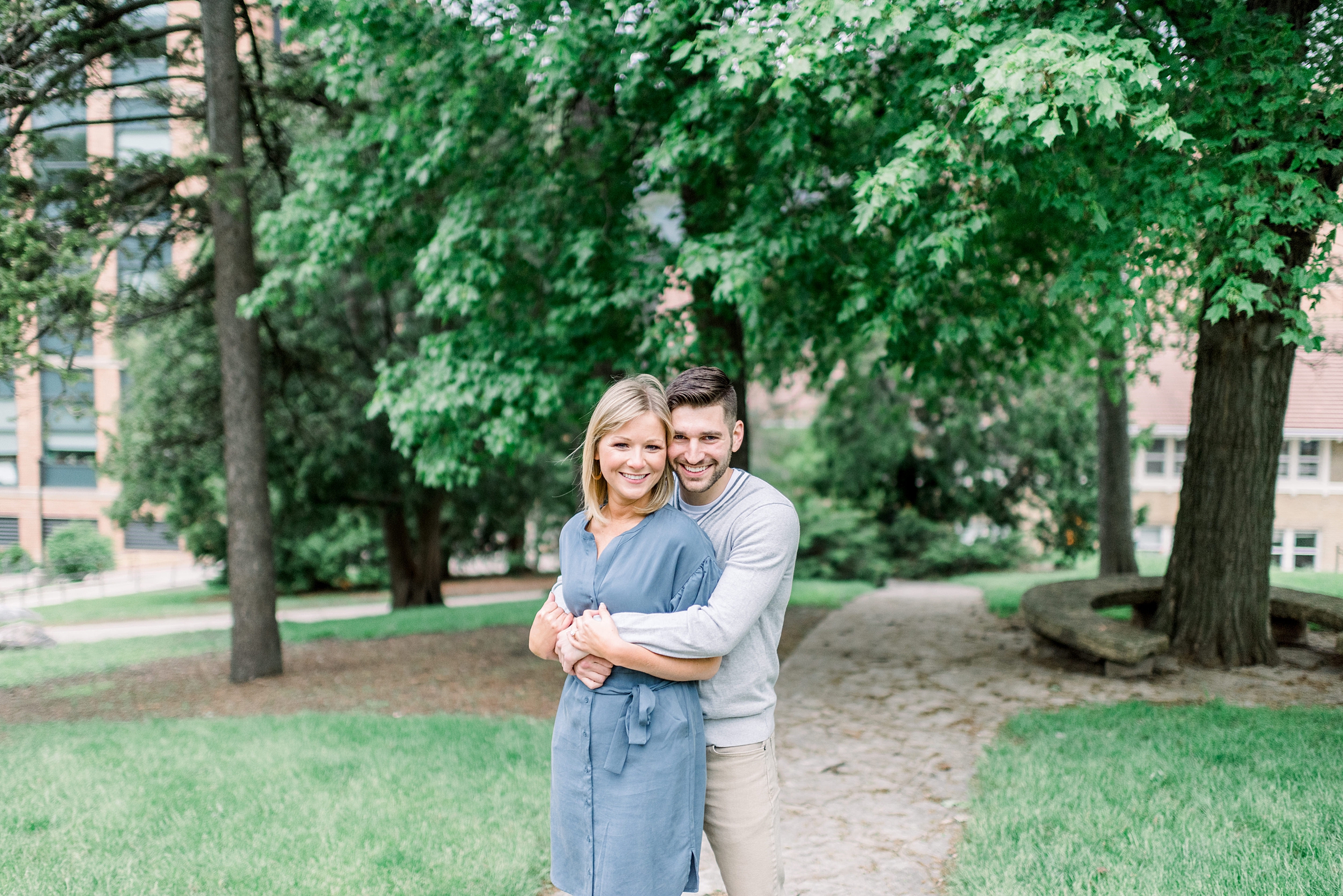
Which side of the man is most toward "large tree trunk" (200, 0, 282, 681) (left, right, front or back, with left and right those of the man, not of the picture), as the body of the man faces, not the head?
right

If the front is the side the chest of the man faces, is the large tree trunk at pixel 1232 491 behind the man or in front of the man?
behind

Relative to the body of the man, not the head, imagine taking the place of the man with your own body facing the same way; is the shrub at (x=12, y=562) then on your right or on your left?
on your right

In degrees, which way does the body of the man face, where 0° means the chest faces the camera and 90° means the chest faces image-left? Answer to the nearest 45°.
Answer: approximately 45°

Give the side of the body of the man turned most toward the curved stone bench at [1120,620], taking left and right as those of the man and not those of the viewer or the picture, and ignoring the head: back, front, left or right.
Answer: back

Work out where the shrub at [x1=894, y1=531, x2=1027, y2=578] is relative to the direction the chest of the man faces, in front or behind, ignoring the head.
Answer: behind

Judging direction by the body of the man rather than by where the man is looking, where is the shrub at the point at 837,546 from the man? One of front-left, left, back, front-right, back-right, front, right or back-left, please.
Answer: back-right
